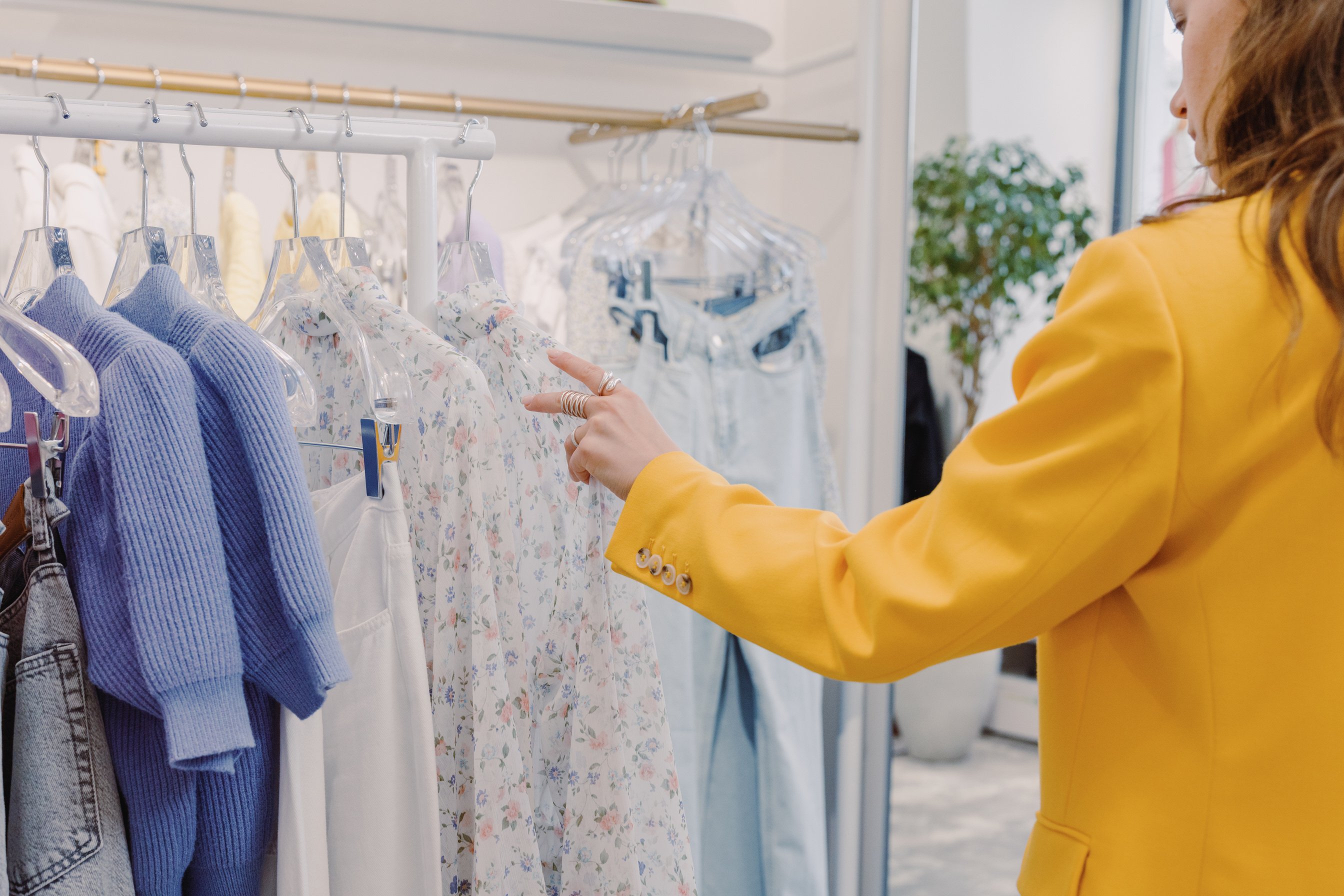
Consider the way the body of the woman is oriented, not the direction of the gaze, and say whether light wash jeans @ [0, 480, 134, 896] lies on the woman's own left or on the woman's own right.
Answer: on the woman's own left

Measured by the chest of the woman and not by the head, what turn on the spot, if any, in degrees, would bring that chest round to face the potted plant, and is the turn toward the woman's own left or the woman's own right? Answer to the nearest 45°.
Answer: approximately 45° to the woman's own right

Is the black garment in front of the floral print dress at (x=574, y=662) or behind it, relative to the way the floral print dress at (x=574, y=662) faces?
behind

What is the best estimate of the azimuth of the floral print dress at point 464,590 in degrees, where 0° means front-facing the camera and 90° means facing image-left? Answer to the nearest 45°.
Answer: approximately 45°

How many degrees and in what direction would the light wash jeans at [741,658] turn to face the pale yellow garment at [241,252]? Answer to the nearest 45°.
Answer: approximately 90° to its right

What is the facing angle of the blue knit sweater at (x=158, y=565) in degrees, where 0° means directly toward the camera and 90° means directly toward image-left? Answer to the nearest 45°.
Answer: approximately 45°

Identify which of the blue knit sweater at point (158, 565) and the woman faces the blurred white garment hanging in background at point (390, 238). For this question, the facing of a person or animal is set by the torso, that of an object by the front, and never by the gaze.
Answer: the woman
